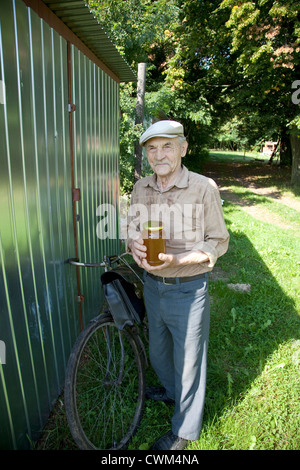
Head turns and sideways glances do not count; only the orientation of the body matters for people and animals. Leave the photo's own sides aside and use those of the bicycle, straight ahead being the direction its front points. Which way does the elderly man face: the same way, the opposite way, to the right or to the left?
the same way

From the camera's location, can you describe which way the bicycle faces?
facing the viewer and to the left of the viewer

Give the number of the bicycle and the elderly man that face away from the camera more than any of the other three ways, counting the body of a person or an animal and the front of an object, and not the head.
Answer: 0

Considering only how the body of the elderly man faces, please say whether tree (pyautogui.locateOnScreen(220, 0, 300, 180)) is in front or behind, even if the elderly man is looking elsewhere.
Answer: behind

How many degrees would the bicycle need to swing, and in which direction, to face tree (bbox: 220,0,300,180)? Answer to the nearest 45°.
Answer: approximately 180°
